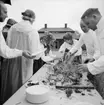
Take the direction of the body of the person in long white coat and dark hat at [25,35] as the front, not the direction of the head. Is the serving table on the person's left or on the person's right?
on the person's right

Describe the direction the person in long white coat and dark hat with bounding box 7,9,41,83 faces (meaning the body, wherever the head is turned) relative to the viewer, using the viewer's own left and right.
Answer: facing away from the viewer and to the right of the viewer
